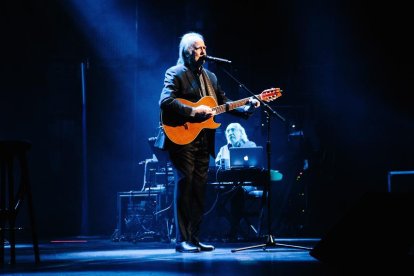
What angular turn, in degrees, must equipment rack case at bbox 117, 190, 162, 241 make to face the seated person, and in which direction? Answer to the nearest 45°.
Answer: approximately 45° to its left

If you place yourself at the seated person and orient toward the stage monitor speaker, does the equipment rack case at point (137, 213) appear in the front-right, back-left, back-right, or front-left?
back-right

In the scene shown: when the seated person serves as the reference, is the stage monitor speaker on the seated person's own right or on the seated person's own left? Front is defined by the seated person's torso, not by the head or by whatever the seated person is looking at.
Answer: on the seated person's own left

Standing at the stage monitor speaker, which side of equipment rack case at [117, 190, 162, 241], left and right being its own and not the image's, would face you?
front

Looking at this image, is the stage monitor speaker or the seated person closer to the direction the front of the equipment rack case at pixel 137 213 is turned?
the stage monitor speaker

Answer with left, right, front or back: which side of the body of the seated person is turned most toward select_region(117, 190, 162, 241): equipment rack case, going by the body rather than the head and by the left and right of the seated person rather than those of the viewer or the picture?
right

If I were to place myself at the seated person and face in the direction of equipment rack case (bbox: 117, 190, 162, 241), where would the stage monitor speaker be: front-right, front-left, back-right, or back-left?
back-left
